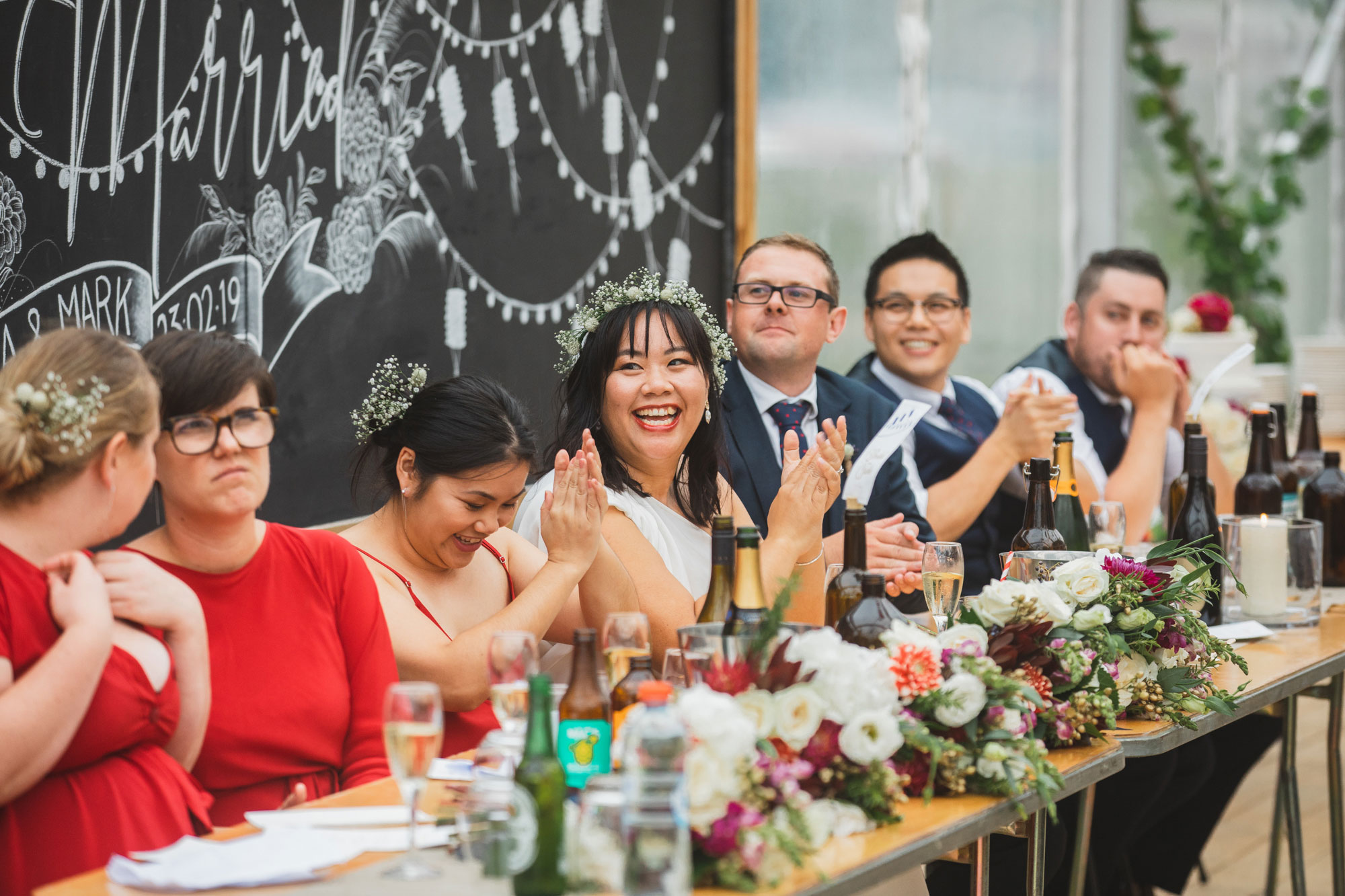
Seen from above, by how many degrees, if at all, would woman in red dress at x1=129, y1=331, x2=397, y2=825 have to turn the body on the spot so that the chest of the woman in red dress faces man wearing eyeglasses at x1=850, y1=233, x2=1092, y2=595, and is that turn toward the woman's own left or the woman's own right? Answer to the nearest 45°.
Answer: approximately 90° to the woman's own left

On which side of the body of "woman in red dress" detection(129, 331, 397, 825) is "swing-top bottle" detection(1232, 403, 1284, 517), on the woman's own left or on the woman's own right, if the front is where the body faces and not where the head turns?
on the woman's own left

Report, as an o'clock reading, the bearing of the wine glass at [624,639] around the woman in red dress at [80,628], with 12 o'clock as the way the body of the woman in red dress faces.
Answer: The wine glass is roughly at 11 o'clock from the woman in red dress.

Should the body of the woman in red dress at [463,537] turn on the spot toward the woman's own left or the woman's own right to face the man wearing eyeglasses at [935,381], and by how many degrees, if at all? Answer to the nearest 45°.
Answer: approximately 90° to the woman's own left

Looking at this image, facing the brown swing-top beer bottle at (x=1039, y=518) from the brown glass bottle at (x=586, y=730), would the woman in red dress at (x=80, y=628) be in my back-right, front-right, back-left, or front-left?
back-left

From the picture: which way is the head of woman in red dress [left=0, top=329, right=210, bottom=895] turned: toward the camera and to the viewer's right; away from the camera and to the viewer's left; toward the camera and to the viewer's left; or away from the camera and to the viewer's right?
away from the camera and to the viewer's right

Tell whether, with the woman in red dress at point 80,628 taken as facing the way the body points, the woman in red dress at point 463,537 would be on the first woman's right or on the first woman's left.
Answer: on the first woman's left
